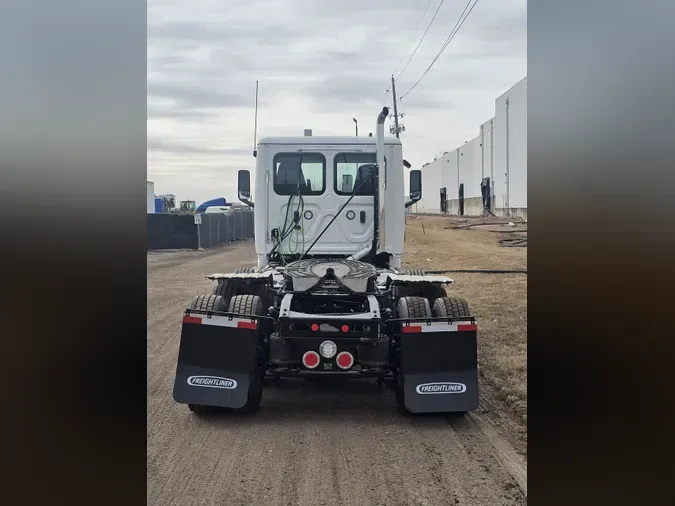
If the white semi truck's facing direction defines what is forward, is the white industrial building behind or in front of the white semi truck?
in front

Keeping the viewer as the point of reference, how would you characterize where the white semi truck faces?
facing away from the viewer
